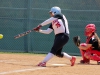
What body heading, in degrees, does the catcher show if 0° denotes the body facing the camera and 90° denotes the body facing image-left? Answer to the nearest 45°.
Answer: approximately 90°
